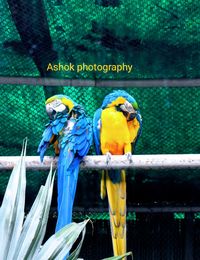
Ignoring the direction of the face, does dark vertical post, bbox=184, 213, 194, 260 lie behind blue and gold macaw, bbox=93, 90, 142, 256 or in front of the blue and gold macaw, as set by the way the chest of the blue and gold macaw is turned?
behind

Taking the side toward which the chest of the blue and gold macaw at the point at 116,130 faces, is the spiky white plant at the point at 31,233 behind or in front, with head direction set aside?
in front

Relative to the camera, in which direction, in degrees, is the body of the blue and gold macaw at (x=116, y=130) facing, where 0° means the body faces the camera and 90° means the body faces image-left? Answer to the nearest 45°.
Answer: approximately 0°

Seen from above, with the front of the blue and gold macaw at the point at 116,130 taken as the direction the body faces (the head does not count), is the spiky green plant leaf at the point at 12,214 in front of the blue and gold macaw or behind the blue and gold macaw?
in front
